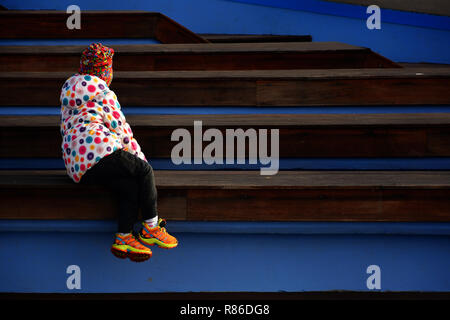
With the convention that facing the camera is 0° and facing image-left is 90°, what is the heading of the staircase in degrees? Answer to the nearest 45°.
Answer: approximately 0°

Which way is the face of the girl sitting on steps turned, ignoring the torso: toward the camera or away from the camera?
away from the camera
